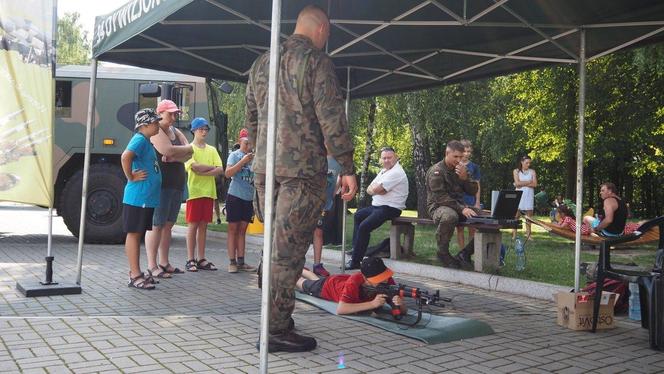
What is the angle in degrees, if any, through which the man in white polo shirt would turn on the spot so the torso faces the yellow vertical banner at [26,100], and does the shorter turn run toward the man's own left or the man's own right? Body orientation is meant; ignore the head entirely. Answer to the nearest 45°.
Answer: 0° — they already face it

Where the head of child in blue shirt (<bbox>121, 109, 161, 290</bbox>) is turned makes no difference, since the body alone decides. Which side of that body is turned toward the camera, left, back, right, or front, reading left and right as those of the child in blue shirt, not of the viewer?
right

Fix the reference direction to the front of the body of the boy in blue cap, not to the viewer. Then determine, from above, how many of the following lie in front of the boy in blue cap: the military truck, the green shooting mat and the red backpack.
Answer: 2

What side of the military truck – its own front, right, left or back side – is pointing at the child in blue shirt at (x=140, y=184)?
right

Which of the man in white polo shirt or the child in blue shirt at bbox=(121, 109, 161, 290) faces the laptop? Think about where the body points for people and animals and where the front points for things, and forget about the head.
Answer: the child in blue shirt

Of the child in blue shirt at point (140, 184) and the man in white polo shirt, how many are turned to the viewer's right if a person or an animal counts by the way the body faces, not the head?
1

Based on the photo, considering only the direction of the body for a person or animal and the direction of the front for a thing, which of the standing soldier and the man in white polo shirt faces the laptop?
the standing soldier

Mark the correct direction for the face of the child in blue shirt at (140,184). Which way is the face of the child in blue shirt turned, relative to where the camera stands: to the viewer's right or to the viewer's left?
to the viewer's right

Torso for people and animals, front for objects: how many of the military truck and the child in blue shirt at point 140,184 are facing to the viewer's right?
2

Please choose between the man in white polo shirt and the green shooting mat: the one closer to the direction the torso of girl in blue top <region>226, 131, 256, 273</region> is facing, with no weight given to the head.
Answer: the green shooting mat

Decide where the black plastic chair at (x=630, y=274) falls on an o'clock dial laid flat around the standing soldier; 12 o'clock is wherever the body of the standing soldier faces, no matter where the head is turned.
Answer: The black plastic chair is roughly at 1 o'clock from the standing soldier.

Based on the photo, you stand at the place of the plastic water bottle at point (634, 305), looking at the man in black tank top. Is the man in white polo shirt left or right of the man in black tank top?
left

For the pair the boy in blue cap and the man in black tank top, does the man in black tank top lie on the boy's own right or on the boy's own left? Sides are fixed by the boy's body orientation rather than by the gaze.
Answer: on the boy's own left

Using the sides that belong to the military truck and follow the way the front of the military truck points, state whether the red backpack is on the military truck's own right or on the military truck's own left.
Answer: on the military truck's own right

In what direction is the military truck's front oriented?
to the viewer's right

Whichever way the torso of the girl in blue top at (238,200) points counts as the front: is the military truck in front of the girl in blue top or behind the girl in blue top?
behind

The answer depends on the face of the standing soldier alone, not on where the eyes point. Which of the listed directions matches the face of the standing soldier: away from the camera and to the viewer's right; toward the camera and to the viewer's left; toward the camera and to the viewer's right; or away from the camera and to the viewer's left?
away from the camera and to the viewer's right
